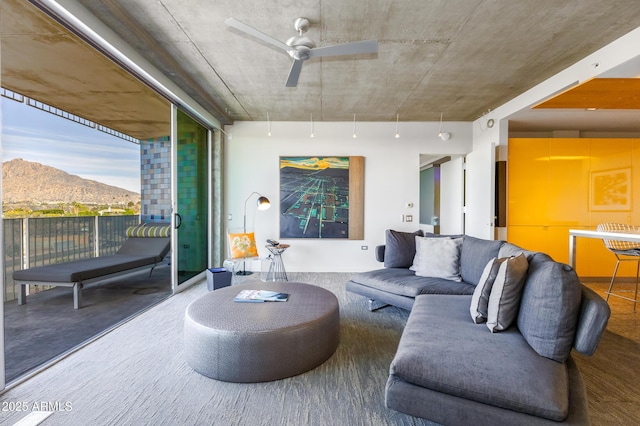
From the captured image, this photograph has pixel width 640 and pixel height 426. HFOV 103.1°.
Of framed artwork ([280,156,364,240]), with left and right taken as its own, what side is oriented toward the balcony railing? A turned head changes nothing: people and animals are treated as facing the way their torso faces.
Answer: right

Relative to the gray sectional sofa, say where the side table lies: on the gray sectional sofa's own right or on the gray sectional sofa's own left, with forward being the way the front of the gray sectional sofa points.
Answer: on the gray sectional sofa's own right

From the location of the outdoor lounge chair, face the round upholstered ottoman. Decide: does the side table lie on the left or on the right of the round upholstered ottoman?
left

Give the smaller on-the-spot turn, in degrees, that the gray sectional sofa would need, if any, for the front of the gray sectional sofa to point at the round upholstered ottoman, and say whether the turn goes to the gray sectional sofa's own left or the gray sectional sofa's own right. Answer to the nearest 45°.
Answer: approximately 45° to the gray sectional sofa's own right

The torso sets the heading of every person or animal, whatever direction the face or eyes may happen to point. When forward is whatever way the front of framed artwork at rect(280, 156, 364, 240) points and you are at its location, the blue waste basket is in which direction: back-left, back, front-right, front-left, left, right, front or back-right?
front-right

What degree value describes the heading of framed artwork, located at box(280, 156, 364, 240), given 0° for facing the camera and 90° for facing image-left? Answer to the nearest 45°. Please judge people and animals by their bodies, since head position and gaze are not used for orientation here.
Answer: approximately 0°

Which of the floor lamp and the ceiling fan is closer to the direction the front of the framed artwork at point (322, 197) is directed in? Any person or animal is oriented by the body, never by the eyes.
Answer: the ceiling fan

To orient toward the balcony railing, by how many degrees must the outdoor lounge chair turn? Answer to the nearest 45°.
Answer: approximately 90° to its right

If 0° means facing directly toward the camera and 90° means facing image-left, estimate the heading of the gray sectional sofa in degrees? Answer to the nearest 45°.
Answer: approximately 45°
